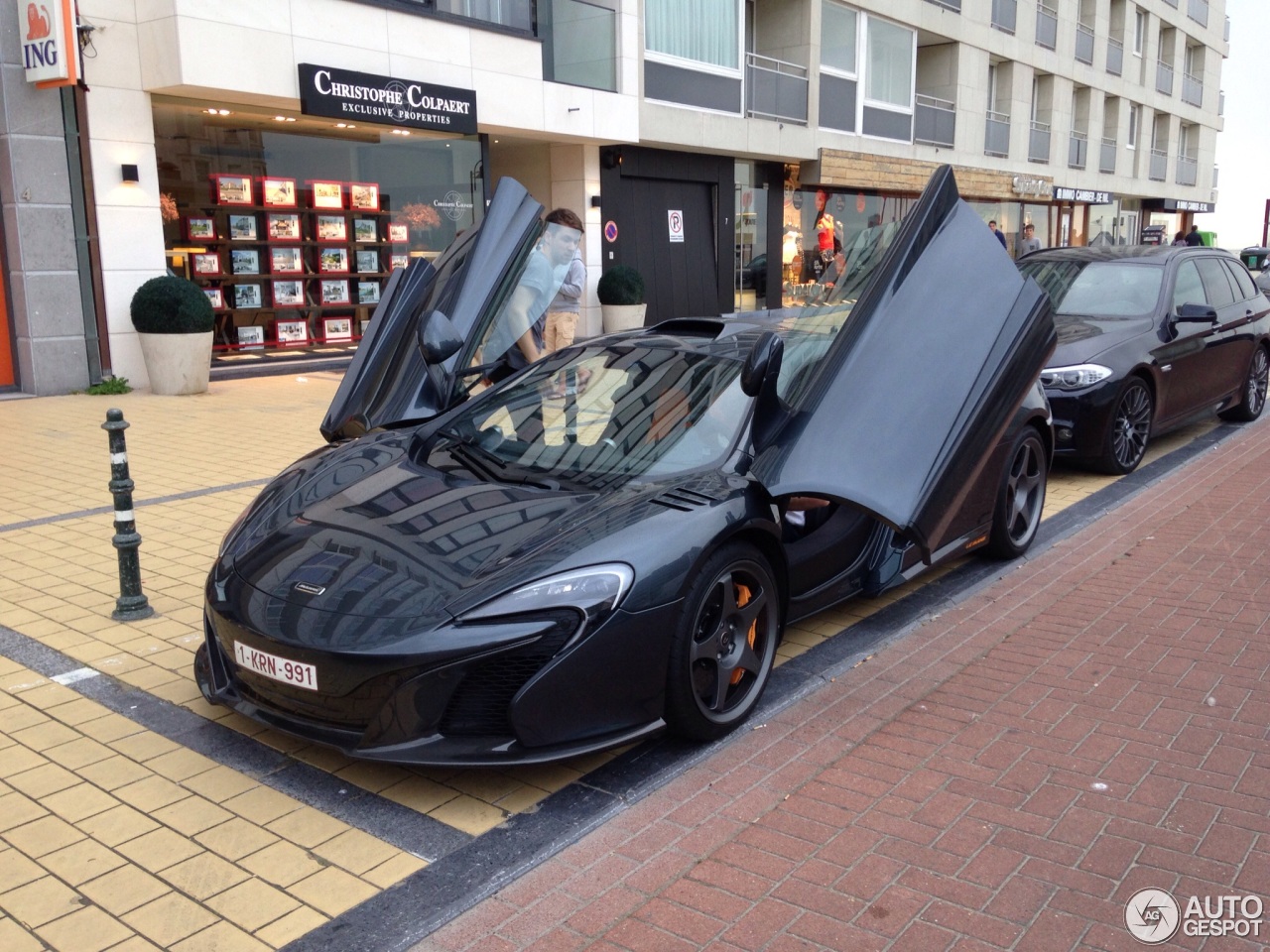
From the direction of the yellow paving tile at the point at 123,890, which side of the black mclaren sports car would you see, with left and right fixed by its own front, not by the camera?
front

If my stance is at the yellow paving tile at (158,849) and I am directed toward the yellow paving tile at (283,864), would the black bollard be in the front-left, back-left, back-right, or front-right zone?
back-left

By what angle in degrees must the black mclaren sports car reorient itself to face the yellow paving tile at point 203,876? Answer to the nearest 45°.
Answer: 0° — it already faces it

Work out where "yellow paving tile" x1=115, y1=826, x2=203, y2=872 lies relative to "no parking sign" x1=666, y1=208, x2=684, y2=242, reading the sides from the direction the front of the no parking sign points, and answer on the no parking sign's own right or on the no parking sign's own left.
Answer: on the no parking sign's own right

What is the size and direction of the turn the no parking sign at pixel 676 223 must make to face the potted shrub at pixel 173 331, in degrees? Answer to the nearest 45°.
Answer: approximately 90° to its right

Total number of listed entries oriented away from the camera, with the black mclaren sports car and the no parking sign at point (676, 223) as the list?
0

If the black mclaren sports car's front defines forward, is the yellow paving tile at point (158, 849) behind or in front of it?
in front

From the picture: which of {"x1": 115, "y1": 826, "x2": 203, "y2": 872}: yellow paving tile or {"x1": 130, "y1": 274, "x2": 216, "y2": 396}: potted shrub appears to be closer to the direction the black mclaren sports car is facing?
the yellow paving tile

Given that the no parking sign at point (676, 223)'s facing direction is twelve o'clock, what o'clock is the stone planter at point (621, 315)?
The stone planter is roughly at 2 o'clock from the no parking sign.

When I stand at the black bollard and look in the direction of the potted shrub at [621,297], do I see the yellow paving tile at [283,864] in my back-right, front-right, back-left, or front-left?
back-right

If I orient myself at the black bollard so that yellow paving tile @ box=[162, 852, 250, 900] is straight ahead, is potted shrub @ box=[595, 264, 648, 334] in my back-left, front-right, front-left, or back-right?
back-left

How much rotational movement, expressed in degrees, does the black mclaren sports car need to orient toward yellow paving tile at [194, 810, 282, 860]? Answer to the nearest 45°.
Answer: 0° — it already faces it

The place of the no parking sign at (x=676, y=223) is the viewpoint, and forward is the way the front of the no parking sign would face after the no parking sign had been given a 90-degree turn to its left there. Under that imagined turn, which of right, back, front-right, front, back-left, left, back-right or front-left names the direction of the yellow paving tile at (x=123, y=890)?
back-right

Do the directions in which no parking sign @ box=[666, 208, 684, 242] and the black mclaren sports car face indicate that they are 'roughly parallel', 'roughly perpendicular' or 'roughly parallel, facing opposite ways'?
roughly perpendicular

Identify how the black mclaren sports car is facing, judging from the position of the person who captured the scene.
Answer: facing the viewer and to the left of the viewer

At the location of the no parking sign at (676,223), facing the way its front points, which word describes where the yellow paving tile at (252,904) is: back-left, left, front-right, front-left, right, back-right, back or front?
front-right

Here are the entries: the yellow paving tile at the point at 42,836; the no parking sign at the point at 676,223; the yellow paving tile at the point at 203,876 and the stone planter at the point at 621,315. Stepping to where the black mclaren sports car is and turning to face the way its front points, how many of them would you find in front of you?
2

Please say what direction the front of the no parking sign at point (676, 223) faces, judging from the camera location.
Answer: facing the viewer and to the right of the viewer
